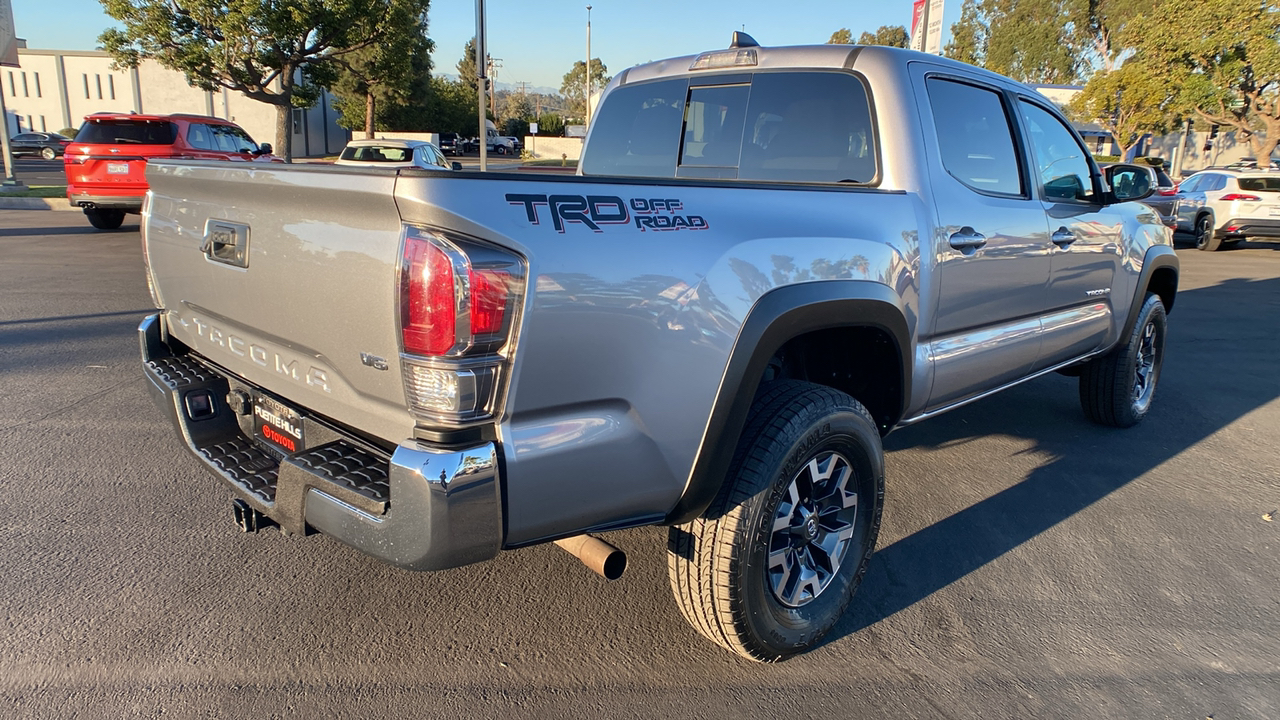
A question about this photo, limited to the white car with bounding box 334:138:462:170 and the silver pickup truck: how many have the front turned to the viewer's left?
0

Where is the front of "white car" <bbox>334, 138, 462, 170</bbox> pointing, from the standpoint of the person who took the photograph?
facing away from the viewer and to the right of the viewer

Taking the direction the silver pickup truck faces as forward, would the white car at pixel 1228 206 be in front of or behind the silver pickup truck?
in front

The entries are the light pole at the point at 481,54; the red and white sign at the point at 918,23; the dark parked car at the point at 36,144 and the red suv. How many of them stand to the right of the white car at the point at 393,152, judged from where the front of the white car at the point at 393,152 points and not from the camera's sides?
2

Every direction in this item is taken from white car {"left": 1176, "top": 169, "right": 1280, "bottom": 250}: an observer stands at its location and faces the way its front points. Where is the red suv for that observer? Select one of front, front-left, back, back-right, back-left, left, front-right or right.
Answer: left

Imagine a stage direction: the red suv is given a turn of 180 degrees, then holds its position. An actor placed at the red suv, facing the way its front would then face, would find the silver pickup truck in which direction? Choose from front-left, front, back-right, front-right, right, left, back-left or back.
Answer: front-left

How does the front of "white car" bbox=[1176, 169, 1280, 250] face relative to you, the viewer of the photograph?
facing away from the viewer and to the left of the viewer

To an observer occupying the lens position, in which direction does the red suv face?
facing away from the viewer and to the right of the viewer

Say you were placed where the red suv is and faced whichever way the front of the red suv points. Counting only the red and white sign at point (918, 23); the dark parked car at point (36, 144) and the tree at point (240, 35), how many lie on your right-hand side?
1

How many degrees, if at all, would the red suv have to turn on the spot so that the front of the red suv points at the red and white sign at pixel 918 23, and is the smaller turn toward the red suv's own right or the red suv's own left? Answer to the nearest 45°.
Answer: approximately 90° to the red suv's own right

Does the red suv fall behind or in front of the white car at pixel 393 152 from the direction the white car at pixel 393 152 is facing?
behind

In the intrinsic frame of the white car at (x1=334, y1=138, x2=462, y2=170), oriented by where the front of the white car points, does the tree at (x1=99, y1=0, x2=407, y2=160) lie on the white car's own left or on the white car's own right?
on the white car's own left

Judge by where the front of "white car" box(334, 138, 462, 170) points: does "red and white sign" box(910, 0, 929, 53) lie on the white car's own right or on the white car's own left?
on the white car's own right

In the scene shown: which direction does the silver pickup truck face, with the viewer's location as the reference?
facing away from the viewer and to the right of the viewer

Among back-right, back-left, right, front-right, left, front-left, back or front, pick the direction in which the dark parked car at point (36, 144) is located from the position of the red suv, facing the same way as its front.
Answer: front-left

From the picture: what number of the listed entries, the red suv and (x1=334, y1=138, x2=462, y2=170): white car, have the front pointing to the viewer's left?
0

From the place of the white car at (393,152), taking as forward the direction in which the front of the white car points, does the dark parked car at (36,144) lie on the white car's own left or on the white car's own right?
on the white car's own left
